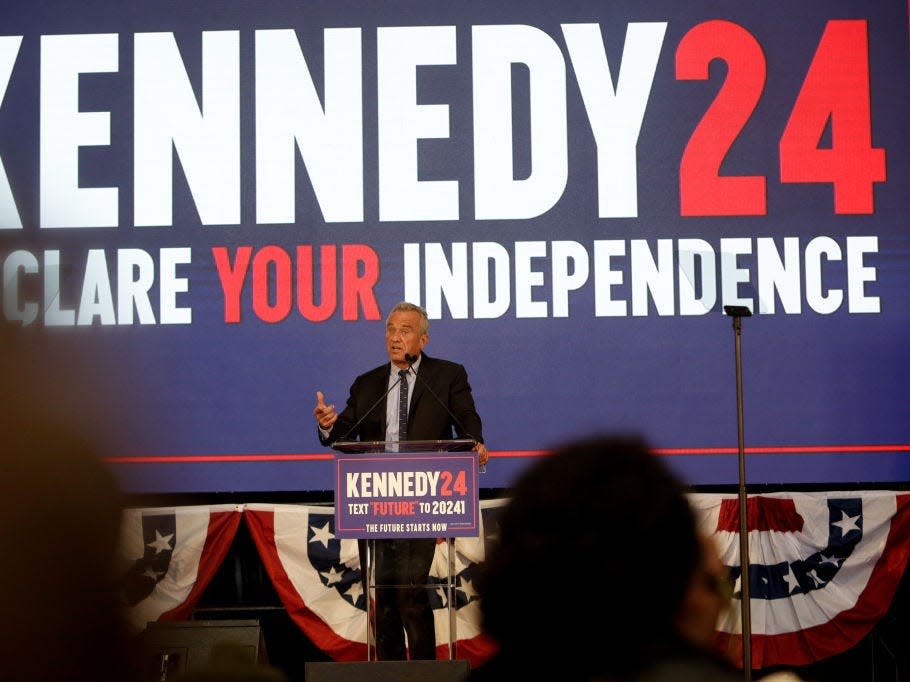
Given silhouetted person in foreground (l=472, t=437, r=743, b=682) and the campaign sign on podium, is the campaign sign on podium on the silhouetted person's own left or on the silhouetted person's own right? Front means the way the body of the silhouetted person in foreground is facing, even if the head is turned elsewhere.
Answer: on the silhouetted person's own left

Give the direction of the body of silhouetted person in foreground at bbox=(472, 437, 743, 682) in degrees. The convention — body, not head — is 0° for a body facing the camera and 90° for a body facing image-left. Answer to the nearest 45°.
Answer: approximately 225°

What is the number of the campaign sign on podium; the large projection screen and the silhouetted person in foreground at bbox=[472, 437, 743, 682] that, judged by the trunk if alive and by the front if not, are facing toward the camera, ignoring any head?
2

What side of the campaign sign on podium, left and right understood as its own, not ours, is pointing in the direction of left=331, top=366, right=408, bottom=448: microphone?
back

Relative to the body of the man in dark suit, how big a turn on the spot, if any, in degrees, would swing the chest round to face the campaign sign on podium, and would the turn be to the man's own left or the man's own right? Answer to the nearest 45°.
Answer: approximately 45° to the man's own left

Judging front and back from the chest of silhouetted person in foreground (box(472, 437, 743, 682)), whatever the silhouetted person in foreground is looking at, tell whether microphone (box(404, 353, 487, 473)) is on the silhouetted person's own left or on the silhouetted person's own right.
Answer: on the silhouetted person's own left

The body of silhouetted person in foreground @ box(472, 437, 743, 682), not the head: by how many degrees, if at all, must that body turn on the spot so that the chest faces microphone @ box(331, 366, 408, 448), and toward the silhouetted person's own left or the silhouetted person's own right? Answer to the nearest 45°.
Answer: approximately 45° to the silhouetted person's own left

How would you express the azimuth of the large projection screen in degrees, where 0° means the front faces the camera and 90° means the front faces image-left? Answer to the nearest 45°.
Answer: approximately 0°

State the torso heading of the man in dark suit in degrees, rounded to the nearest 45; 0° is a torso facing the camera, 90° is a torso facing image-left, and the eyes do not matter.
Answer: approximately 45°

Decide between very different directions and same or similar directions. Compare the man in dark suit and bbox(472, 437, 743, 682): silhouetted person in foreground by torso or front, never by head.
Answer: very different directions

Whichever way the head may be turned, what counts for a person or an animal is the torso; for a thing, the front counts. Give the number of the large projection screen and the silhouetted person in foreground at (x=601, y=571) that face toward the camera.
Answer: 1

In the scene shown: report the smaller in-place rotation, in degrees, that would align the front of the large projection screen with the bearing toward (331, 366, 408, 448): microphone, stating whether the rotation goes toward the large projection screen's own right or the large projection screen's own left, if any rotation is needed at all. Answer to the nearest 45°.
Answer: approximately 45° to the large projection screen's own right
